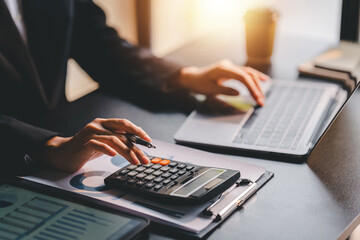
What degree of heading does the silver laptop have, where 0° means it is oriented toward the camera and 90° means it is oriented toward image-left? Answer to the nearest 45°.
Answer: approximately 90°
